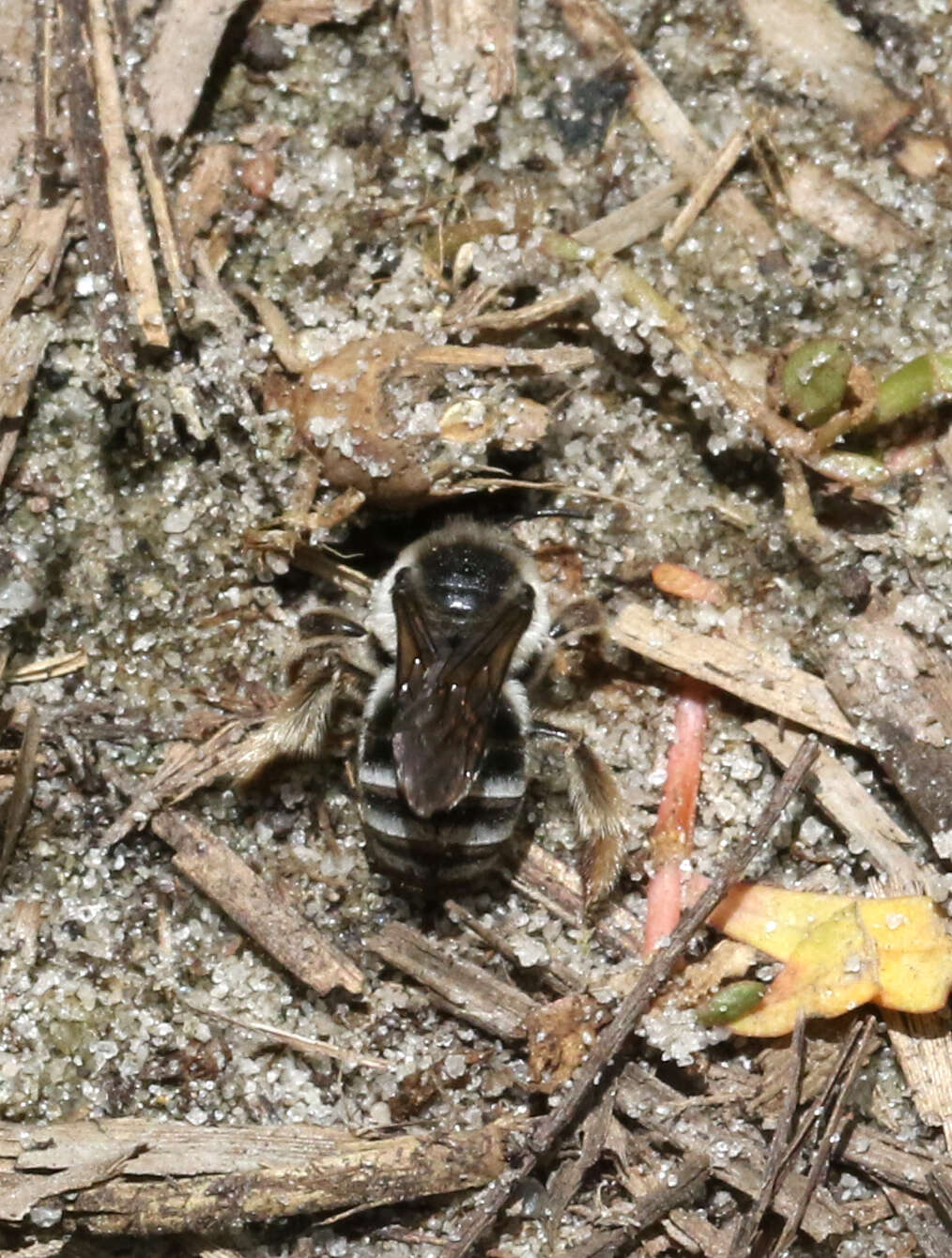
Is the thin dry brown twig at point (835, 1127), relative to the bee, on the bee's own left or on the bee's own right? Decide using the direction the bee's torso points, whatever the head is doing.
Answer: on the bee's own right

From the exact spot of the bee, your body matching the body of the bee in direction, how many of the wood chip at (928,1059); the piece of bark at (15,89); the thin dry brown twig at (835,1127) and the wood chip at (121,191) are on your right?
2

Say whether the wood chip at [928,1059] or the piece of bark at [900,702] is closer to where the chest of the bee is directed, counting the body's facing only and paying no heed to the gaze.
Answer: the piece of bark

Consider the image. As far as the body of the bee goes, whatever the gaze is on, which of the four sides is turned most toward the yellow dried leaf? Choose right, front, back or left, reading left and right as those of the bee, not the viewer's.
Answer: right

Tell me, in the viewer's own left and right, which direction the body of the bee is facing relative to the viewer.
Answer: facing away from the viewer

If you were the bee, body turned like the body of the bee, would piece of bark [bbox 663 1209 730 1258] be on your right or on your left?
on your right

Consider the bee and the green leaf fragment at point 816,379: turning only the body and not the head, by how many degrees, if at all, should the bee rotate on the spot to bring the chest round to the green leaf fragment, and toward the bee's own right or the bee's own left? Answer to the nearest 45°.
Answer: approximately 45° to the bee's own right

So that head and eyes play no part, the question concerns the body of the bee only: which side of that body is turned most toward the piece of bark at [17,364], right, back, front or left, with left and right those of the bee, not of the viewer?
left

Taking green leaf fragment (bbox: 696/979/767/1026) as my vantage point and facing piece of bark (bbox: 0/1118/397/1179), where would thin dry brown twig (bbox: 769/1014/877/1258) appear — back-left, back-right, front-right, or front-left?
back-left

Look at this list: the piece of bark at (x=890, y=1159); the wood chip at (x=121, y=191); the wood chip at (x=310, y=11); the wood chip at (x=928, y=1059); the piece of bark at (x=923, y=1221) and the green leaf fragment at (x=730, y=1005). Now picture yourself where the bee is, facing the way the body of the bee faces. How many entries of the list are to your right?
4

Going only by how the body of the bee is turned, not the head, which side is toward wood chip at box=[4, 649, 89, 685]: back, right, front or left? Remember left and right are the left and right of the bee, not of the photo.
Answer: left
